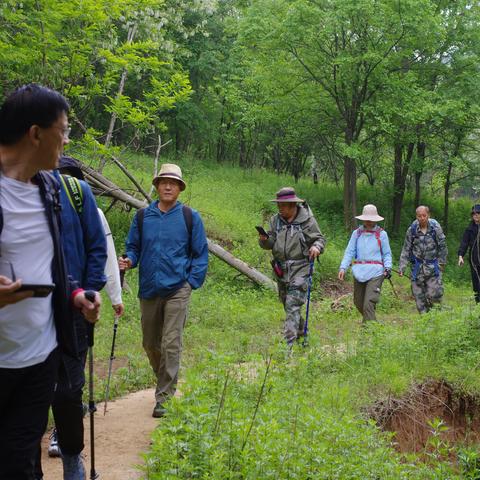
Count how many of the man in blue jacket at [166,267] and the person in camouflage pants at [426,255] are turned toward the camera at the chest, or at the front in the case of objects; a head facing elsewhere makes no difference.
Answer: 2

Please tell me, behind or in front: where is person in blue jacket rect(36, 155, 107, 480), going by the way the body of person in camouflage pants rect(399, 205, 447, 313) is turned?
in front

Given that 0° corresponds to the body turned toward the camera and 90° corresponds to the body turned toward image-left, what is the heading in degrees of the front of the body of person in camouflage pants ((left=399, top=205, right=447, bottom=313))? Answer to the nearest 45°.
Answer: approximately 0°

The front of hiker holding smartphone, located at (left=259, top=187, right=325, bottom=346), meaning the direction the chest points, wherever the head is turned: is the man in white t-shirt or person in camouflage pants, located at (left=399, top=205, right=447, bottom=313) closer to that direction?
the man in white t-shirt

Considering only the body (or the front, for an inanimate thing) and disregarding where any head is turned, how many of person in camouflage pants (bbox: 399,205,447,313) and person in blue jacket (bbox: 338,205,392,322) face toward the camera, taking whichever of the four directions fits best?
2

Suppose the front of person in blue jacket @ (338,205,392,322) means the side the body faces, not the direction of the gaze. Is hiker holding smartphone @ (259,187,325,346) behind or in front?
in front

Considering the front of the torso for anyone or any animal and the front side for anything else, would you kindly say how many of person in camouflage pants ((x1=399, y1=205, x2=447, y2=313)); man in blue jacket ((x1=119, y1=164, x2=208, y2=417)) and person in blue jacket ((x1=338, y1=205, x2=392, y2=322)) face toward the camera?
3

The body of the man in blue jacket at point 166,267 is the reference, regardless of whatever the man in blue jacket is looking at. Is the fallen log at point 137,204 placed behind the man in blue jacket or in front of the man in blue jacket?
behind

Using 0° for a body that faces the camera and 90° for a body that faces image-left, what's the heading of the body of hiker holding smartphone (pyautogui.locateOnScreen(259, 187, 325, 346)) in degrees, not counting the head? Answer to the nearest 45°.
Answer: approximately 45°

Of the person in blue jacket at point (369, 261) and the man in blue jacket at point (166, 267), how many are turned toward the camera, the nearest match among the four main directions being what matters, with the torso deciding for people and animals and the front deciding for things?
2

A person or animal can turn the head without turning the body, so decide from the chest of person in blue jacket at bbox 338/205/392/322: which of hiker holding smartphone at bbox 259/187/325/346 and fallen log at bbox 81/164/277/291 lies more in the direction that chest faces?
the hiker holding smartphone
